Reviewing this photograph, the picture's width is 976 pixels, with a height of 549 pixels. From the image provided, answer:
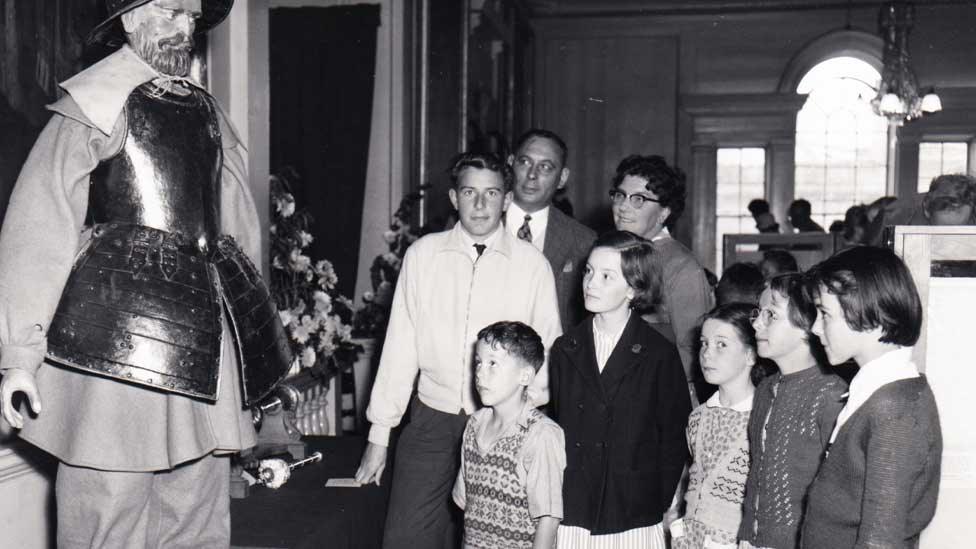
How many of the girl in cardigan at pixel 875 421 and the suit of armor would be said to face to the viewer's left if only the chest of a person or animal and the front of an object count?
1

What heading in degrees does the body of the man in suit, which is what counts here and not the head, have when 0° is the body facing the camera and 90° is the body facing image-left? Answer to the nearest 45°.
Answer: approximately 45°

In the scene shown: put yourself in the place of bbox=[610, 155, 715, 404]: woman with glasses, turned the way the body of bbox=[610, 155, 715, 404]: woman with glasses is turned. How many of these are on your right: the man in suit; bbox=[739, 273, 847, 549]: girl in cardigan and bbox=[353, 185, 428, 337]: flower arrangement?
2

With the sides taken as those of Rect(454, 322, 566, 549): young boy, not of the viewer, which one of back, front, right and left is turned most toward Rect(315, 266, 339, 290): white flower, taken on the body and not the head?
right

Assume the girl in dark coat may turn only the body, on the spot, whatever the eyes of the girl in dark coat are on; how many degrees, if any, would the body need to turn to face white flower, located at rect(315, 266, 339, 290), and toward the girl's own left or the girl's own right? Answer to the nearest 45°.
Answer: approximately 90° to the girl's own right

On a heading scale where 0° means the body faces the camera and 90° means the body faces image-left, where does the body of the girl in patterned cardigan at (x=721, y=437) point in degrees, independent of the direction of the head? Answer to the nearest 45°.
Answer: approximately 45°

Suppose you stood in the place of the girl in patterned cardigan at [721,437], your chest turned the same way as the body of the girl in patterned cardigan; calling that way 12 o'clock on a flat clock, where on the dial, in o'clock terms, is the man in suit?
The man in suit is roughly at 3 o'clock from the girl in patterned cardigan.

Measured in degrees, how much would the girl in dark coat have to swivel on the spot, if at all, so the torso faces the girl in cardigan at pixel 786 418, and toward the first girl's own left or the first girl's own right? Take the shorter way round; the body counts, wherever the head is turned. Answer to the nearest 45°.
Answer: approximately 90° to the first girl's own left

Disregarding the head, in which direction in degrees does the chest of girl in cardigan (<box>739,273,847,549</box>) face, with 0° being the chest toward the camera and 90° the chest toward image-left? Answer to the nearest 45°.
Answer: approximately 45°

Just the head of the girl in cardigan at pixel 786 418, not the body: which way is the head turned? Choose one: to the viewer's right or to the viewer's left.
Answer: to the viewer's left

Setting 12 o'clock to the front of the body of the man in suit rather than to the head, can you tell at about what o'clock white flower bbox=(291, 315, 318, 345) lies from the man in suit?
The white flower is roughly at 2 o'clock from the man in suit.
